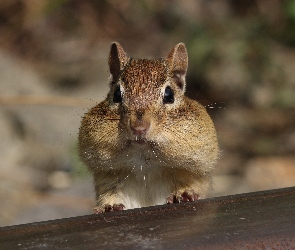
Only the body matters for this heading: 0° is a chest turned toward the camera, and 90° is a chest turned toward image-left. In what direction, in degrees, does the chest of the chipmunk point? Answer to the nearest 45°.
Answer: approximately 0°
